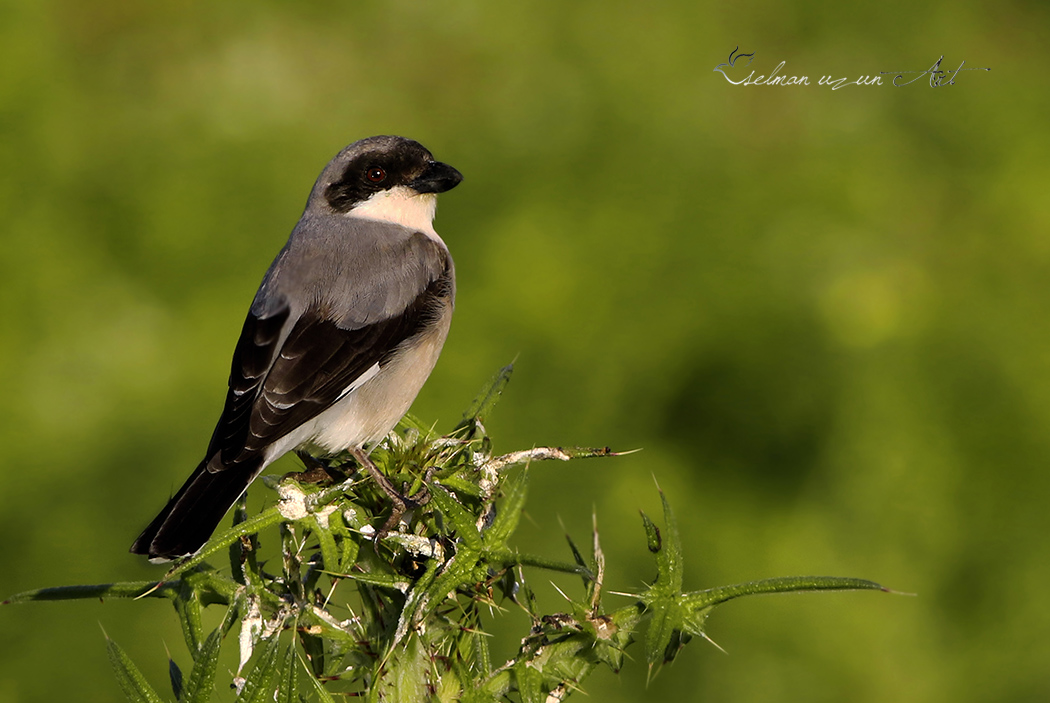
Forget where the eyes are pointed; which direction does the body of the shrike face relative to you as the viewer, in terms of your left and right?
facing away from the viewer and to the right of the viewer
